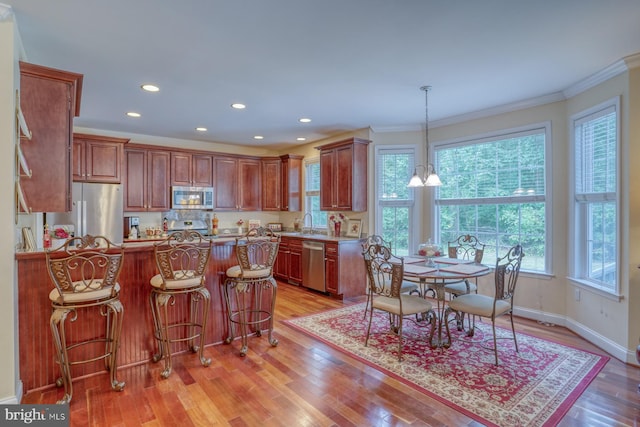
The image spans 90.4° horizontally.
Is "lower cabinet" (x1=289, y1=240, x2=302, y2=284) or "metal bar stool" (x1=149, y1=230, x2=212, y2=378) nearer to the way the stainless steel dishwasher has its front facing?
the metal bar stool

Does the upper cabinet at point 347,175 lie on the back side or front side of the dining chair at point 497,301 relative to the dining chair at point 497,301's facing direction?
on the front side

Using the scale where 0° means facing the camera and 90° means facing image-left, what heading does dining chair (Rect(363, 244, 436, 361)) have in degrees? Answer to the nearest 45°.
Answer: approximately 225°

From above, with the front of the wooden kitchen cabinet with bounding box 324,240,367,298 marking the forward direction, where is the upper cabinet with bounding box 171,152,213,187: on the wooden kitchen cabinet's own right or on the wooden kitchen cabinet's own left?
on the wooden kitchen cabinet's own right

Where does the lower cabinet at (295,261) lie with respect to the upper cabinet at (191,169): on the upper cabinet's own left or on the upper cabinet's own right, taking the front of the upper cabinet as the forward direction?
on the upper cabinet's own left

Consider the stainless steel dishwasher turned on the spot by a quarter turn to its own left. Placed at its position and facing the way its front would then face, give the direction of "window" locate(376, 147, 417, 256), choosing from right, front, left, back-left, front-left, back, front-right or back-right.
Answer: front-left

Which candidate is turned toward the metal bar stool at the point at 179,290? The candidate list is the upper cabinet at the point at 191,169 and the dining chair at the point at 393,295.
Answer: the upper cabinet

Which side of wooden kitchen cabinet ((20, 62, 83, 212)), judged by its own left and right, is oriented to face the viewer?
right

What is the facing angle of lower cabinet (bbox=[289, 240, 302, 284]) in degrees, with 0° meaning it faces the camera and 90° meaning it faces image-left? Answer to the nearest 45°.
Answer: approximately 45°

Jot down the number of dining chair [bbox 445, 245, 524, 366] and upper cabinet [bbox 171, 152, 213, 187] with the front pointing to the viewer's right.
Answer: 0

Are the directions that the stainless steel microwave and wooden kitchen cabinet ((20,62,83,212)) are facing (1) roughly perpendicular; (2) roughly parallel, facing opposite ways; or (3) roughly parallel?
roughly perpendicular

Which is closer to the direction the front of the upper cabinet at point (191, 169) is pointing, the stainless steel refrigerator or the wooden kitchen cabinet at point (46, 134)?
the wooden kitchen cabinet

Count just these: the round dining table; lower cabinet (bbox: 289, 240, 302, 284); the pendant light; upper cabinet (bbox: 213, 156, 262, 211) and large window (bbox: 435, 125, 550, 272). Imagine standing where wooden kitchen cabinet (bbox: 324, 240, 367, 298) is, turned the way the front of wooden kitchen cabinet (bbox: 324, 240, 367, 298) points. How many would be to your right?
2

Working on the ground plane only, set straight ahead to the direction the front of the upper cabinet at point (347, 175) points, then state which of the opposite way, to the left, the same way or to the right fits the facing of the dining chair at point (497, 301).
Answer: to the right
